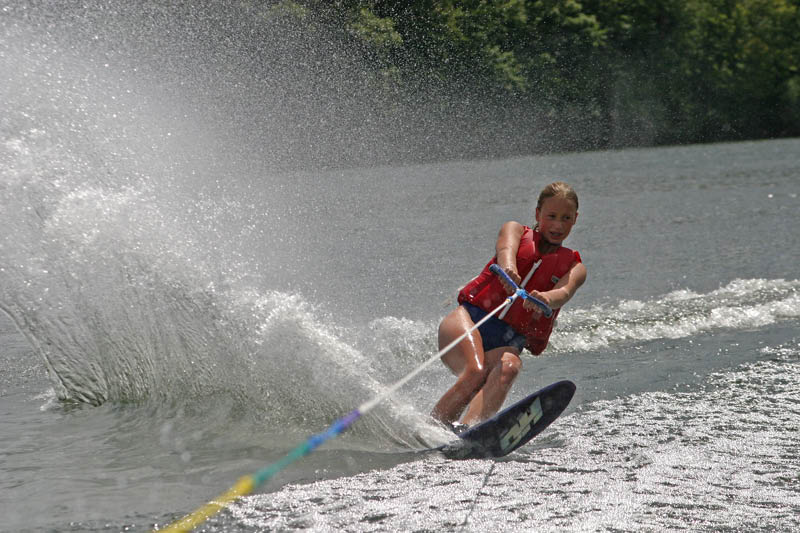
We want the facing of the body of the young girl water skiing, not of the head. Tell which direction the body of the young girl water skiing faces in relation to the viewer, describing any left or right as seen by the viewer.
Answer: facing the viewer
